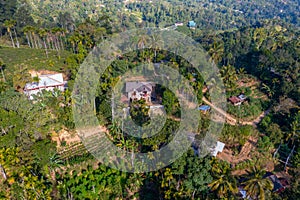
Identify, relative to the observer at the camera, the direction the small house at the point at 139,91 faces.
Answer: facing the viewer

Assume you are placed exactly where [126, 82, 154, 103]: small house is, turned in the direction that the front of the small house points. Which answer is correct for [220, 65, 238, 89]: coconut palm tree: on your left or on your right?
on your left

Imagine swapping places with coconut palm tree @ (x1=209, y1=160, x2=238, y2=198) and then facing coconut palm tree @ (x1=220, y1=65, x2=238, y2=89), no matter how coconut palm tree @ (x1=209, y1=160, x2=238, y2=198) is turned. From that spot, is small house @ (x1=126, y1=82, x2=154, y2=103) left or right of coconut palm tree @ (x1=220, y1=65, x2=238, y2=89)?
left

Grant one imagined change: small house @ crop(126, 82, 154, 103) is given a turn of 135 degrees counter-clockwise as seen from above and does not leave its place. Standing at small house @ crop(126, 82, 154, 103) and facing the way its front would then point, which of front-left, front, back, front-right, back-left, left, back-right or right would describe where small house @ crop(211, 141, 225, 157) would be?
right

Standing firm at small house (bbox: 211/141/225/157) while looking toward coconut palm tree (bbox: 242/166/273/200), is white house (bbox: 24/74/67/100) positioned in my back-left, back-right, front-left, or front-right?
back-right

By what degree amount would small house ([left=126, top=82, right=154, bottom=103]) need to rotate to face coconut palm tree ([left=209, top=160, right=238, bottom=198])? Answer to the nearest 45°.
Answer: approximately 45° to its left

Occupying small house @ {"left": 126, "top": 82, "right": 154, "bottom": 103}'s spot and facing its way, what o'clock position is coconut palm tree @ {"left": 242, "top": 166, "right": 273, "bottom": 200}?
The coconut palm tree is roughly at 11 o'clock from the small house.

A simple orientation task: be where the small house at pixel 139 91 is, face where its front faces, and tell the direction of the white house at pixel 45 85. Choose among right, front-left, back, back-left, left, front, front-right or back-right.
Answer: right
